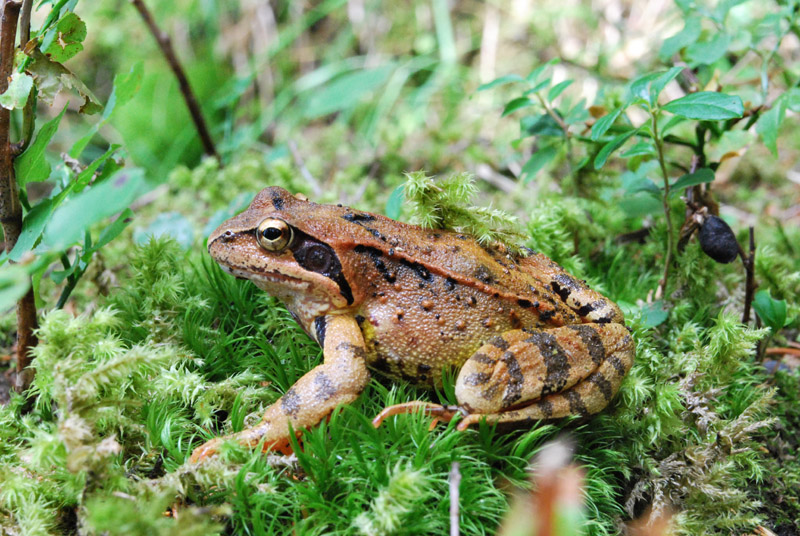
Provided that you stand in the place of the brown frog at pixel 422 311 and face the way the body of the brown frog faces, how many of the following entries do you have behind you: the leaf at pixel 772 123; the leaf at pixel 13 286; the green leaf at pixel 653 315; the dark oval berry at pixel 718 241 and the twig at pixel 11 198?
3

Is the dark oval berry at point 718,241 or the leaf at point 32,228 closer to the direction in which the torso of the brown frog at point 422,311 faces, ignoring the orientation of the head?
the leaf

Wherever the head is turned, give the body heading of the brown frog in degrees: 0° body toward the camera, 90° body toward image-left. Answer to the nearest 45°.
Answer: approximately 90°

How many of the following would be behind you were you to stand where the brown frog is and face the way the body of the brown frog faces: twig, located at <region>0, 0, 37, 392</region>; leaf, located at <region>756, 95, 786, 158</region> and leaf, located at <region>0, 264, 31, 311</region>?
1

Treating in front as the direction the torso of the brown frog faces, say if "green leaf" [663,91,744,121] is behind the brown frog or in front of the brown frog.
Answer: behind

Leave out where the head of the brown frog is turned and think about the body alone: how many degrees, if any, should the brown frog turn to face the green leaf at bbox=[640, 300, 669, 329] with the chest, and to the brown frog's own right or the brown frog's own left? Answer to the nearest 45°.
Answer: approximately 180°

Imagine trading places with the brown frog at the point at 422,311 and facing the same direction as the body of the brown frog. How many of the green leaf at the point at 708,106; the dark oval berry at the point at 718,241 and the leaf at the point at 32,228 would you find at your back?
2

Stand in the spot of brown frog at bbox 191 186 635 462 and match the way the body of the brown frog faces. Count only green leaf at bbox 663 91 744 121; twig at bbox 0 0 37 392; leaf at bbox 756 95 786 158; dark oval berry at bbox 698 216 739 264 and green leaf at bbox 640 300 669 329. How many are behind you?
4

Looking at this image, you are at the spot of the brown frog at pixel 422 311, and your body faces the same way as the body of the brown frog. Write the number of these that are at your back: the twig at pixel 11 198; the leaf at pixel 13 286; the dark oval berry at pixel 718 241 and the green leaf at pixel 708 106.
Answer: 2

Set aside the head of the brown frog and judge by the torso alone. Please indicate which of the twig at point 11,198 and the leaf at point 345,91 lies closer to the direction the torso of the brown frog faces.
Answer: the twig

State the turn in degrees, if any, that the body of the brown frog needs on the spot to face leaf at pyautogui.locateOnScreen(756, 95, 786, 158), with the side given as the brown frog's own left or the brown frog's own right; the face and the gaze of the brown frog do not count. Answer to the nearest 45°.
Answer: approximately 180°

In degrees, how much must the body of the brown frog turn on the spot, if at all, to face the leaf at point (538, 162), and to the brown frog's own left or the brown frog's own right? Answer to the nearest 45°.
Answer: approximately 135° to the brown frog's own right

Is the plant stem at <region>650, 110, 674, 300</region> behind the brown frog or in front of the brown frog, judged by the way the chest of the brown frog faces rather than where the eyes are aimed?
behind
